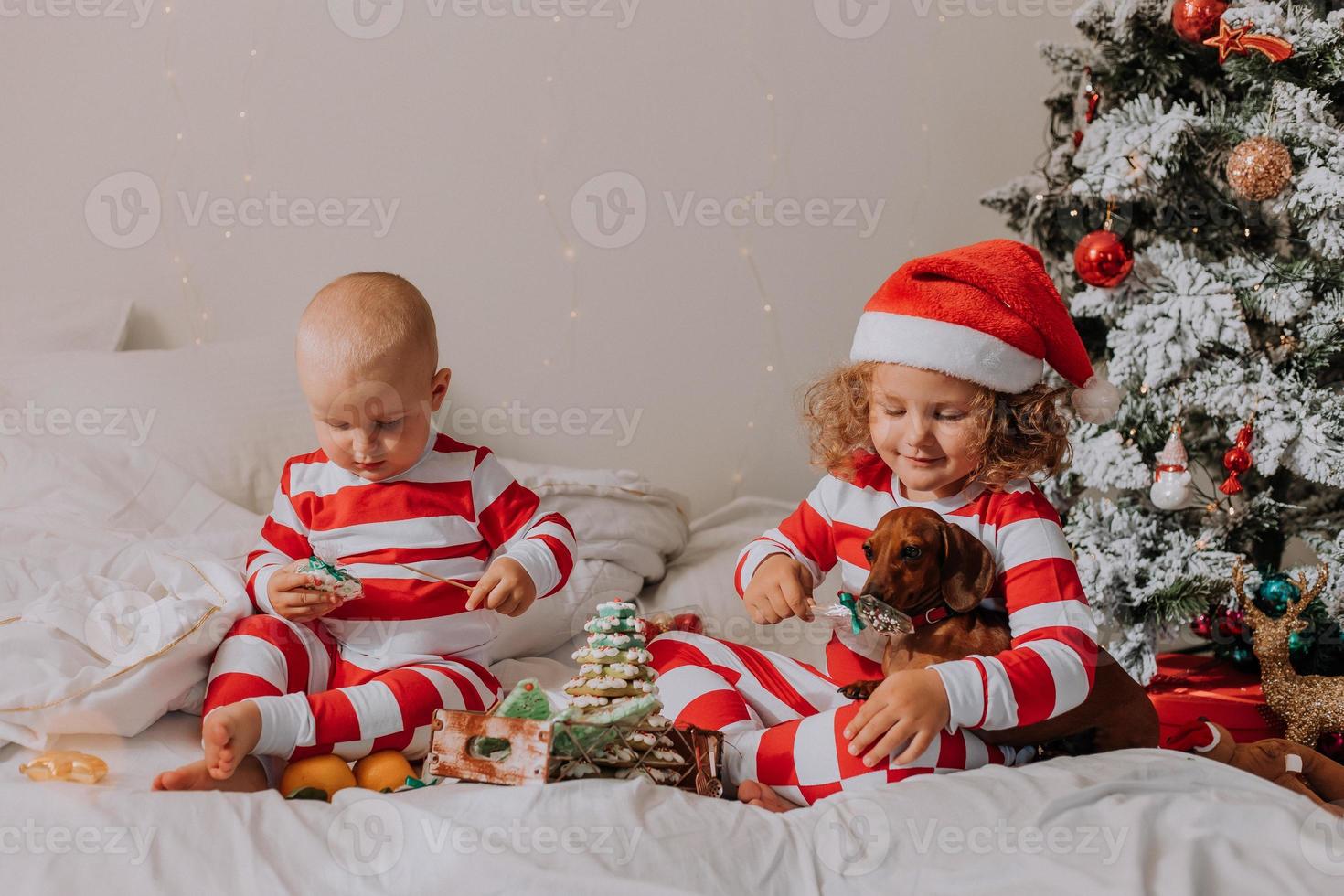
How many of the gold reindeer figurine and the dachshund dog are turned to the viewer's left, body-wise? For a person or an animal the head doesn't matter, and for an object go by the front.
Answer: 2

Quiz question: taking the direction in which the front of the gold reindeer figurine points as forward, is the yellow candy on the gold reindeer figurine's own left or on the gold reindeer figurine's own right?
on the gold reindeer figurine's own left

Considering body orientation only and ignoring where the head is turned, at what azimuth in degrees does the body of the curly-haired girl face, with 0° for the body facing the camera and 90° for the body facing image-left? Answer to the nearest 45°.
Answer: approximately 45°

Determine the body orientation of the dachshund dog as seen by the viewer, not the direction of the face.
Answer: to the viewer's left

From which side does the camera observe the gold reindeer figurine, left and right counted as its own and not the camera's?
left

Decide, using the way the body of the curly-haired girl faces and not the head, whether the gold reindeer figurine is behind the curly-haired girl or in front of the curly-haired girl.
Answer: behind
